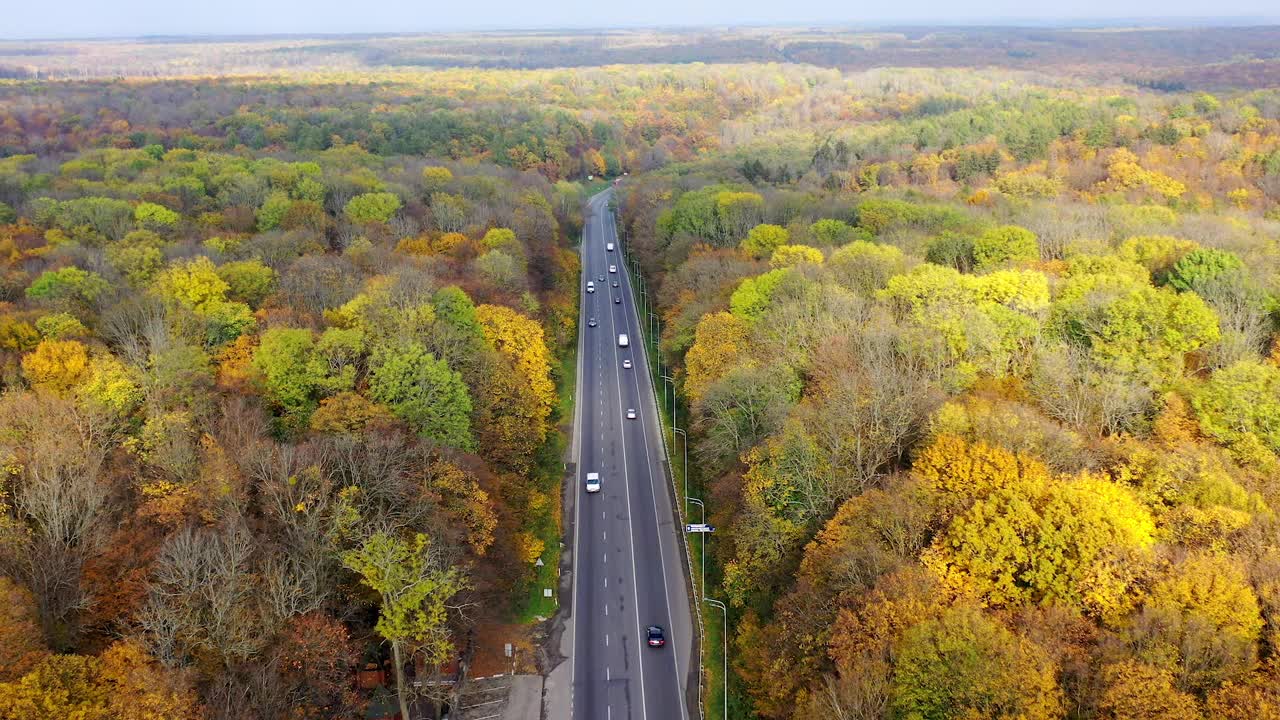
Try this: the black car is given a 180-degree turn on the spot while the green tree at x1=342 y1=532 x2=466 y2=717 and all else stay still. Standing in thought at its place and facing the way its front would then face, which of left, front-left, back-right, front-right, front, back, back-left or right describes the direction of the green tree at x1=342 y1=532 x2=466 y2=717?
front-right

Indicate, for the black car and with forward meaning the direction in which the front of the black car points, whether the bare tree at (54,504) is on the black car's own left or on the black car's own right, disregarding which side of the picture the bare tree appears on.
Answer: on the black car's own left

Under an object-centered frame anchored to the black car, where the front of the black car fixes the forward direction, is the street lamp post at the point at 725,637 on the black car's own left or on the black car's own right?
on the black car's own right

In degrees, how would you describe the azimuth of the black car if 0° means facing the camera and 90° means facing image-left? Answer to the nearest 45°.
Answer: approximately 180°

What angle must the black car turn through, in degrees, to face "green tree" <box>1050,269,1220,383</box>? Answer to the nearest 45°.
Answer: approximately 90° to its right

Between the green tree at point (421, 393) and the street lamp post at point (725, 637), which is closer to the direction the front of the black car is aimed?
the green tree

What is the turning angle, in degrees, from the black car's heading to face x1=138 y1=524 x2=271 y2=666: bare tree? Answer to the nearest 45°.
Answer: approximately 135° to its left

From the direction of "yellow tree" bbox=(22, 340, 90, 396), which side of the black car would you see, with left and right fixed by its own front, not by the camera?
left

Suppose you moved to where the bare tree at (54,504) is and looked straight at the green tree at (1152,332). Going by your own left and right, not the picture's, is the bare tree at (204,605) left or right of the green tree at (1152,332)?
right

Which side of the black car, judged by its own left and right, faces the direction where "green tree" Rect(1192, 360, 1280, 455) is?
right

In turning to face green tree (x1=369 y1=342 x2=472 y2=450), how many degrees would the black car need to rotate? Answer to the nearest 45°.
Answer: approximately 45° to its left
